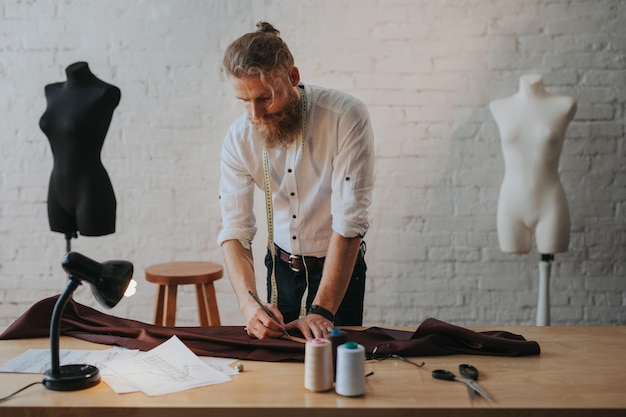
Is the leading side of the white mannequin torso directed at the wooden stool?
no

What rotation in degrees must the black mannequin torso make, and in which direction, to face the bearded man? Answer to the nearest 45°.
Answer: approximately 90° to its left

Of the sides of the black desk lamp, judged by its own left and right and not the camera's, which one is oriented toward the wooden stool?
left

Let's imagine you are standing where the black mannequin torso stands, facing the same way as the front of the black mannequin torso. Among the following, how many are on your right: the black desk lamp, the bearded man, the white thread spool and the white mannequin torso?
0

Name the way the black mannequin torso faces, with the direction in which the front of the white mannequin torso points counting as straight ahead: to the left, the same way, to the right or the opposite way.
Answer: the same way

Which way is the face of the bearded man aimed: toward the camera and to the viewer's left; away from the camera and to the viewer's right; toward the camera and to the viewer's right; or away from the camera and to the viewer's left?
toward the camera and to the viewer's left

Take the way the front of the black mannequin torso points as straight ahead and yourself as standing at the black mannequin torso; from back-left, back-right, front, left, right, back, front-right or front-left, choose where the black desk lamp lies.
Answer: front-left

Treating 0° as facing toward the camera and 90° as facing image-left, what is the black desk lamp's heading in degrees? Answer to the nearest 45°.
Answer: approximately 270°

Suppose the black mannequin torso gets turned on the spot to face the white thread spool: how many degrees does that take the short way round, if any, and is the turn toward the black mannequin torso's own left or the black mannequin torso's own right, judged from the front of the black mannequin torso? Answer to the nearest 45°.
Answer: approximately 45° to the black mannequin torso's own left

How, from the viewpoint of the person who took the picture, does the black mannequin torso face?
facing the viewer and to the left of the viewer

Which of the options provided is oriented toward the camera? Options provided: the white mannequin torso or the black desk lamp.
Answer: the white mannequin torso

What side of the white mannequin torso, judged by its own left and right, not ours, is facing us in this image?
front

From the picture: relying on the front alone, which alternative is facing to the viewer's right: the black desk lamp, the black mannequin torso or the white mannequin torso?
the black desk lamp

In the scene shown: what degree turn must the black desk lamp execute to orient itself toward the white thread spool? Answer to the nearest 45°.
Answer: approximately 45° to its right

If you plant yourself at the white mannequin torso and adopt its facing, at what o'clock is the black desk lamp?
The black desk lamp is roughly at 1 o'clock from the white mannequin torso.

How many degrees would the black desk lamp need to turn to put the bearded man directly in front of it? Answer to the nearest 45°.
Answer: approximately 45° to its left
